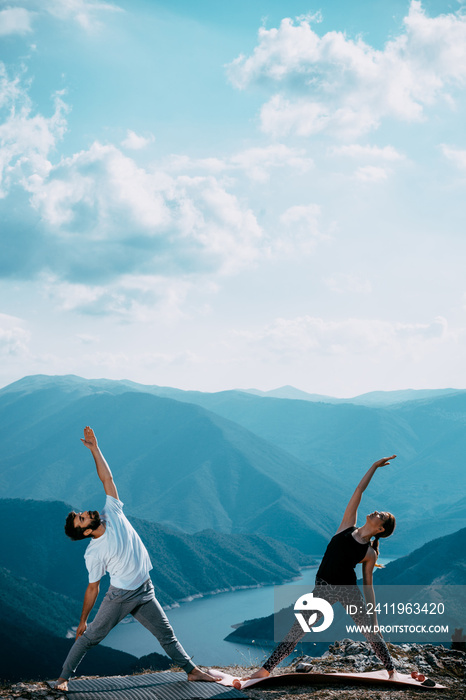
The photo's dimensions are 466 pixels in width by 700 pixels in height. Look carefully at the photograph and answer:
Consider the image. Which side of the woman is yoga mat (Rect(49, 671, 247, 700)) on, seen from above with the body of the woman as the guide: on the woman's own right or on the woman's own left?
on the woman's own right

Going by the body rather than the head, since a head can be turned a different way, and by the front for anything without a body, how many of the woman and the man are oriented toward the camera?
2

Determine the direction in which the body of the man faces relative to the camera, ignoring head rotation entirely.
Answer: toward the camera

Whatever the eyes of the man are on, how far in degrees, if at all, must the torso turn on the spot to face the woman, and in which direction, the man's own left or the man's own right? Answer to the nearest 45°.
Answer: approximately 90° to the man's own left
